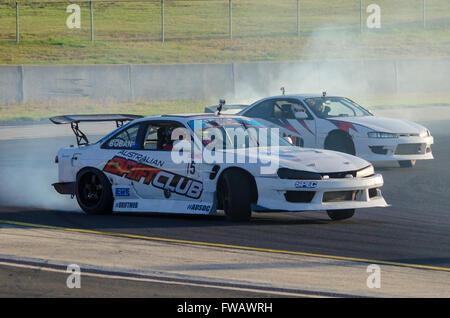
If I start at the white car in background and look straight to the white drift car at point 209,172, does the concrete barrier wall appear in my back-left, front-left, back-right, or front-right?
back-right

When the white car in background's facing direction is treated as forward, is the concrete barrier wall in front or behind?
behind

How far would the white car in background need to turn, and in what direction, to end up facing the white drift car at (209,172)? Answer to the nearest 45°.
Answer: approximately 45° to its right

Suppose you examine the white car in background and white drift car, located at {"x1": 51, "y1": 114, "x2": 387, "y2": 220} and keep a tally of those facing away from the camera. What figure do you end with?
0

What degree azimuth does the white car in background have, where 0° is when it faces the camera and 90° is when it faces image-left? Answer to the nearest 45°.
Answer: approximately 315°

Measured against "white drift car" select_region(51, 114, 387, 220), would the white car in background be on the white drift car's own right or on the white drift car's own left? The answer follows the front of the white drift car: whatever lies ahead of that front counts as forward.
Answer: on the white drift car's own left

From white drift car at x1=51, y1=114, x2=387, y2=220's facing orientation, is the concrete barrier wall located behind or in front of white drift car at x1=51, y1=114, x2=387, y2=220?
behind

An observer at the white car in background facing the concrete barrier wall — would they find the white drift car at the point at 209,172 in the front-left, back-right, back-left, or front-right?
back-left

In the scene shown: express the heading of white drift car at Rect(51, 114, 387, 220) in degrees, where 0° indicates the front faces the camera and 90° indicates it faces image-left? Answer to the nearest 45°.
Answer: approximately 315°

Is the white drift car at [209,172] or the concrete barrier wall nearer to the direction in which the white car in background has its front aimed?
the white drift car
